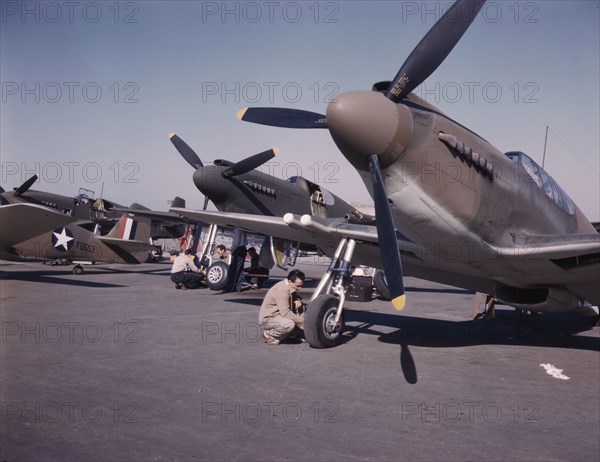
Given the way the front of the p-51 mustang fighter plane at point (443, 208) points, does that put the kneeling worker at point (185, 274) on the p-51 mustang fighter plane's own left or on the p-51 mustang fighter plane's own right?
on the p-51 mustang fighter plane's own right

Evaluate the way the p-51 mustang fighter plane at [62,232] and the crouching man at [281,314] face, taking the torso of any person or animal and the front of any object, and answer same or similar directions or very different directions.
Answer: very different directions

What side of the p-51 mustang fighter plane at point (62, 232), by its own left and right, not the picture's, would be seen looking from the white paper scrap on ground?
left

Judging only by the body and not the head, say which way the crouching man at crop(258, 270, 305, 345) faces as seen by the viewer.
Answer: to the viewer's right

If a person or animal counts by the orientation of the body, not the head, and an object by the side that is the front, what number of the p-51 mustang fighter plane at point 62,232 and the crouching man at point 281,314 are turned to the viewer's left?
1

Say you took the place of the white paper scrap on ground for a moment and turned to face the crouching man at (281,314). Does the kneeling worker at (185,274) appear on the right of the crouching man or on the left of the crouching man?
right

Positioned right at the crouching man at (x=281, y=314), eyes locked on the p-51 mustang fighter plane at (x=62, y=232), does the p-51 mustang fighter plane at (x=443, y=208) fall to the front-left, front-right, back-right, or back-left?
back-right

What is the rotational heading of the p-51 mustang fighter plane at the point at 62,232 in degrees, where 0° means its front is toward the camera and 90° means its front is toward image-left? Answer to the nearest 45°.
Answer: approximately 90°

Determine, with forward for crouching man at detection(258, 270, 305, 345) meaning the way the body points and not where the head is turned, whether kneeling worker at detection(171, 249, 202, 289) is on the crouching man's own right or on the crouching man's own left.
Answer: on the crouching man's own left

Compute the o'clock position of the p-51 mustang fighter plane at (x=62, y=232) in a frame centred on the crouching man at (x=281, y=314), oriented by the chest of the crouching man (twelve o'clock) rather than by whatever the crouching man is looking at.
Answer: The p-51 mustang fighter plane is roughly at 8 o'clock from the crouching man.
